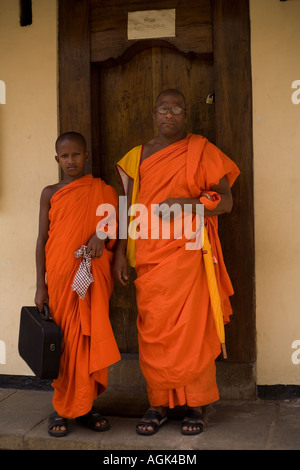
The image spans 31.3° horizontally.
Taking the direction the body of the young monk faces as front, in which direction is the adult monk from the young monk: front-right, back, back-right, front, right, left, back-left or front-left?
left

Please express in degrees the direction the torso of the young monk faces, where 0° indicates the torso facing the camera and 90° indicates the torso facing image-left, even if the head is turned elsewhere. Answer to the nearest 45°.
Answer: approximately 0°

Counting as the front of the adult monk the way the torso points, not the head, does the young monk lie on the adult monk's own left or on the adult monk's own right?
on the adult monk's own right

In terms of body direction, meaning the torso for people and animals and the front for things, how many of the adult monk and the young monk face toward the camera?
2
